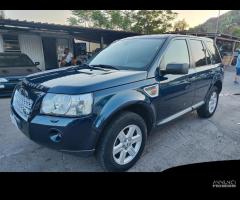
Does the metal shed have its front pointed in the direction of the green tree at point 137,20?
no

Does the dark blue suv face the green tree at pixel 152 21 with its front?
no

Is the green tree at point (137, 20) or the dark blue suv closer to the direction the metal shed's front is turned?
the dark blue suv

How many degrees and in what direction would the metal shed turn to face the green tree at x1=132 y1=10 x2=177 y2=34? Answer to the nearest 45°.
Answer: approximately 90° to its left

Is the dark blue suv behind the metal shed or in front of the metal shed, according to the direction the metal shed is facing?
in front

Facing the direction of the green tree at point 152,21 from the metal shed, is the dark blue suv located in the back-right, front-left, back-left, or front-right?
back-right

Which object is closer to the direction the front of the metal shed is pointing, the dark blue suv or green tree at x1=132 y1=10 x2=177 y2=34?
the dark blue suv

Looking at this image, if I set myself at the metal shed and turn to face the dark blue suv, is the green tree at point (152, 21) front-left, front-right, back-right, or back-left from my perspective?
back-left

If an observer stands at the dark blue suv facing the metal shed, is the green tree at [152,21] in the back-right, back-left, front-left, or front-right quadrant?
front-right

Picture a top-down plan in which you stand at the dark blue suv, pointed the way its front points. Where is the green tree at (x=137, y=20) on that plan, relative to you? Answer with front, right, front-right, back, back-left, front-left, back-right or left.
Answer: back-right

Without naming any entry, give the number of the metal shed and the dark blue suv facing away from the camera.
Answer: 0

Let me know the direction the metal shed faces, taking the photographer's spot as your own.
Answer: facing the viewer and to the right of the viewer

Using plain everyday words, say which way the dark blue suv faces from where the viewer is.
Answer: facing the viewer and to the left of the viewer

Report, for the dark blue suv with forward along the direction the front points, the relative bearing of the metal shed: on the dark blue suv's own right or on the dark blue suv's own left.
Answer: on the dark blue suv's own right
